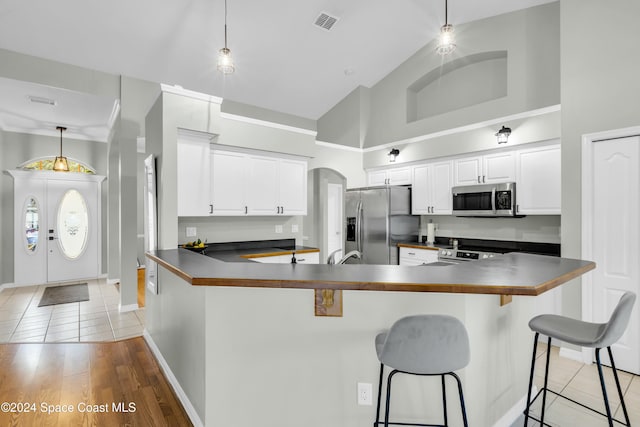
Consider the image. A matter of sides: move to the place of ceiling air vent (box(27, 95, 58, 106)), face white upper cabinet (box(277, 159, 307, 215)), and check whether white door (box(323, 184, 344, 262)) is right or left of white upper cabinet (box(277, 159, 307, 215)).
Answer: left

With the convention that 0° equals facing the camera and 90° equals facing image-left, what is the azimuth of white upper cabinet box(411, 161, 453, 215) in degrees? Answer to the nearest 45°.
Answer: approximately 45°

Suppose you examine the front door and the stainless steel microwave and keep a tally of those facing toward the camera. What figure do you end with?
2

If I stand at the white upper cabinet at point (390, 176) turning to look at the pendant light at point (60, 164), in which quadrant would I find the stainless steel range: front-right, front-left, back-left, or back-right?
back-left

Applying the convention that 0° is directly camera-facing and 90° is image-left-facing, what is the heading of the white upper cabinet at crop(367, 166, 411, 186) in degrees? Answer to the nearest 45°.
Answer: approximately 45°

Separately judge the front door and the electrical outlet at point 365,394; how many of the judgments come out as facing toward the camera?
2
